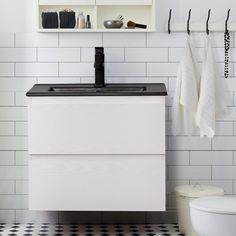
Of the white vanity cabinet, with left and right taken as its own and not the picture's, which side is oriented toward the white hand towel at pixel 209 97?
left

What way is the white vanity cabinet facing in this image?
toward the camera

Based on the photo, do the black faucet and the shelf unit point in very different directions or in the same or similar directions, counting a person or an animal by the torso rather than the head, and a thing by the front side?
same or similar directions

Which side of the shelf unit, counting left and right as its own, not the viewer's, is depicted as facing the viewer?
front
